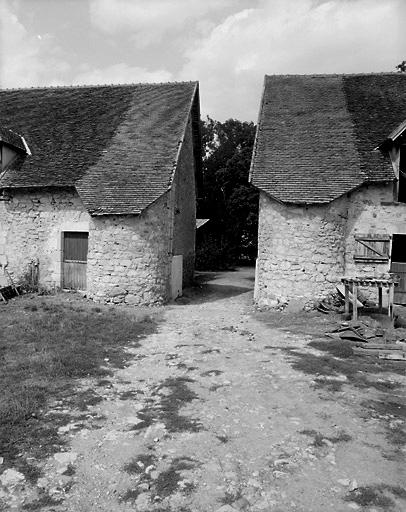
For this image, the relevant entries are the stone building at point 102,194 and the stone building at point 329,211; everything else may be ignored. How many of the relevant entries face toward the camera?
2

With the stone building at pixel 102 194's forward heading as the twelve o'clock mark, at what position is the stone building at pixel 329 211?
the stone building at pixel 329 211 is roughly at 10 o'clock from the stone building at pixel 102 194.

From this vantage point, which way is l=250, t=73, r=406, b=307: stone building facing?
toward the camera

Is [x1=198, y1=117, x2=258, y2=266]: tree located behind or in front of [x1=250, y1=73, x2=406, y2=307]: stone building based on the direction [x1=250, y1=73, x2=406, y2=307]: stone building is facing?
behind

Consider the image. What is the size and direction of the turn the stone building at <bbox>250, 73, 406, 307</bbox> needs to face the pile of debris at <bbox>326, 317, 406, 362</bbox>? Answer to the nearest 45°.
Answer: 0° — it already faces it

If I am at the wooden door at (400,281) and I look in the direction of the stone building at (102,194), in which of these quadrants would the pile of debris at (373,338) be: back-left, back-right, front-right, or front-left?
front-left

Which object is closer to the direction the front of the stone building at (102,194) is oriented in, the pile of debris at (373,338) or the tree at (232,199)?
the pile of debris

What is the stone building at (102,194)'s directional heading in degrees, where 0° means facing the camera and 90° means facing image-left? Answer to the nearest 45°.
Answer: approximately 0°

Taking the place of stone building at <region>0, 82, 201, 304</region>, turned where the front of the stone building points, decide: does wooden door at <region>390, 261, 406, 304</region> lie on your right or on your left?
on your left

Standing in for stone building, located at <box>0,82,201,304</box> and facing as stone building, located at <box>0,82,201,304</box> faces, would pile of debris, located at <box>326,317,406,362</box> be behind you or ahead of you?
ahead
